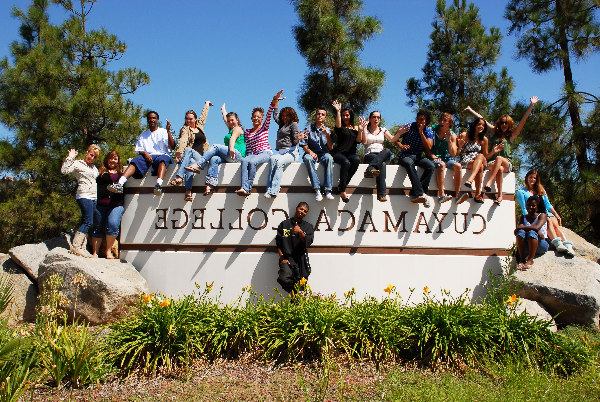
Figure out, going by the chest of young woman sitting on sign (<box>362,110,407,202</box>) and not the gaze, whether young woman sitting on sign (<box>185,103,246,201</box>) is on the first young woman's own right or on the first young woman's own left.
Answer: on the first young woman's own right

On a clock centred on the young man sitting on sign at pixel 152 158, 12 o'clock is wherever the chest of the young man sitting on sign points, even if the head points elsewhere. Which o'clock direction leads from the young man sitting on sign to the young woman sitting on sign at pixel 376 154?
The young woman sitting on sign is roughly at 10 o'clock from the young man sitting on sign.

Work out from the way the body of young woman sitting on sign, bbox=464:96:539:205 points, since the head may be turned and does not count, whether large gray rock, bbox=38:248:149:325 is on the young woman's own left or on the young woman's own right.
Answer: on the young woman's own right

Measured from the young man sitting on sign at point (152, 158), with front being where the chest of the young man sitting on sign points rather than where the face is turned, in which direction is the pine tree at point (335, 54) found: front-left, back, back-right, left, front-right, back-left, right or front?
back-left

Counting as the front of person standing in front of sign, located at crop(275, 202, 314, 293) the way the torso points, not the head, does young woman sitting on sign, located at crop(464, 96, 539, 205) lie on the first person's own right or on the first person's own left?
on the first person's own left

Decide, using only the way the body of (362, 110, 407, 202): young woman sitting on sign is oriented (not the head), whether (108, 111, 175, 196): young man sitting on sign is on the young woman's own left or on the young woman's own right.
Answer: on the young woman's own right

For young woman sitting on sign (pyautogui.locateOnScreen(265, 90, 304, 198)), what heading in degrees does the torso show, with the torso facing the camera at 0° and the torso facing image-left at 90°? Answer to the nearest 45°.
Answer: approximately 45°

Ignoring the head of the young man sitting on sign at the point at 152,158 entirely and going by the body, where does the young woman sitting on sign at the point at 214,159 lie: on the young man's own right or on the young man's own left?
on the young man's own left

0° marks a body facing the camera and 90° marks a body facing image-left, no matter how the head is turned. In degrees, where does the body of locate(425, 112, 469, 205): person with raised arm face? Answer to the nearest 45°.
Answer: approximately 0°

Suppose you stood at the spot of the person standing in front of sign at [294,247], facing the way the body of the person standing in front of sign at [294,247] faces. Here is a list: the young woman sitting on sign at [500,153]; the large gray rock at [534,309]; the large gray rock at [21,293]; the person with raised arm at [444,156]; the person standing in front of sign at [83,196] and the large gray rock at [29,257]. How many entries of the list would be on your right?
3
